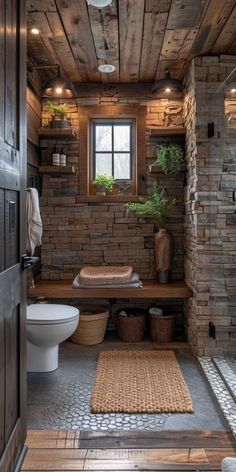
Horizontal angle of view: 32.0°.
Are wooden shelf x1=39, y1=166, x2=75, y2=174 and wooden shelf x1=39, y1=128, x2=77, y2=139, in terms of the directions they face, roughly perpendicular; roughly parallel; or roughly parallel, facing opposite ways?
roughly parallel

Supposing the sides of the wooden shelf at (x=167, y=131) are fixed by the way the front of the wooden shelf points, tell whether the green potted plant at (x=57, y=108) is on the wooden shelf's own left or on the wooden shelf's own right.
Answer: on the wooden shelf's own right

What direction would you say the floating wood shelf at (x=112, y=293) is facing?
toward the camera

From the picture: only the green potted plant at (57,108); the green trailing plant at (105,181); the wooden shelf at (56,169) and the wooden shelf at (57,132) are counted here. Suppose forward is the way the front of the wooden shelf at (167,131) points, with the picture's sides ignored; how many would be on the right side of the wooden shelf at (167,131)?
4

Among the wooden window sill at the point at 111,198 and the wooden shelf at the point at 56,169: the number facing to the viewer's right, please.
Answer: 0

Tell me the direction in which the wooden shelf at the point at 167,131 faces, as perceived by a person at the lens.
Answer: facing the viewer

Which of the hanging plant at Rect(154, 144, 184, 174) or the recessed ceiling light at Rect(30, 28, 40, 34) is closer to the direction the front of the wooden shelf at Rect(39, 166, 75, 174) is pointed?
the recessed ceiling light
